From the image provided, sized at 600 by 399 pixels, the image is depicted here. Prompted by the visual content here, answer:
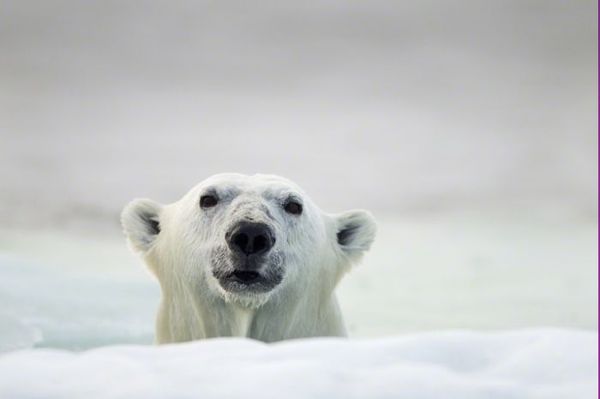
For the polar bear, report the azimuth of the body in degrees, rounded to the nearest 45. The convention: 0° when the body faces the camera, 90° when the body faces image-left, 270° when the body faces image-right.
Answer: approximately 0°
